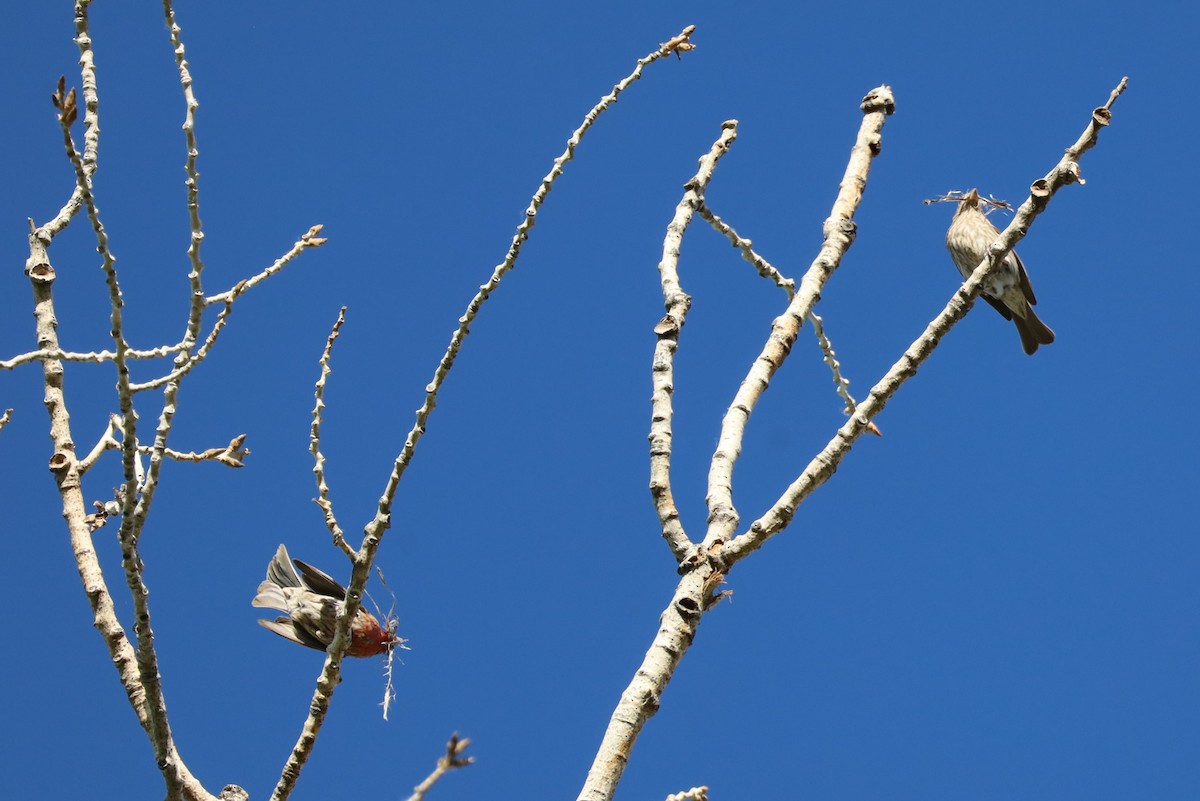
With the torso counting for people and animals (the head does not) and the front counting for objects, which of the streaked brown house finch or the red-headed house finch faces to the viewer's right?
the red-headed house finch

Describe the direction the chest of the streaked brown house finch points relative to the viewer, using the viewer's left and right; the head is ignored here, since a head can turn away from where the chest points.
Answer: facing the viewer and to the left of the viewer

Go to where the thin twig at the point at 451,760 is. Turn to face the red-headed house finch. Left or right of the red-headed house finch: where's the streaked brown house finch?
right

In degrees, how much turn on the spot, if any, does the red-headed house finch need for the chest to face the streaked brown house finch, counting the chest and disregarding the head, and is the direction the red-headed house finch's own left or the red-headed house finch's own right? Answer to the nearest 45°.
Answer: approximately 45° to the red-headed house finch's own left

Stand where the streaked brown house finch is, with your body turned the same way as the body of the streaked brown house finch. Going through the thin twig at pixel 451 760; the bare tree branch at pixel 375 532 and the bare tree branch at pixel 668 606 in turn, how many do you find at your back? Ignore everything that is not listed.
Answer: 0

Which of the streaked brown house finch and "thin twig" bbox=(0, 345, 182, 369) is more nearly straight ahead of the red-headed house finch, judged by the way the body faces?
the streaked brown house finch

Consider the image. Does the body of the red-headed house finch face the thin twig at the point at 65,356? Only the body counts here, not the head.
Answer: no

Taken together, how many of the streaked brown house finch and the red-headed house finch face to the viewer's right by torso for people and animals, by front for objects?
1

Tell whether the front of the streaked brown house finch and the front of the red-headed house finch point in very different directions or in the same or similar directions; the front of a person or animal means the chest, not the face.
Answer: very different directions

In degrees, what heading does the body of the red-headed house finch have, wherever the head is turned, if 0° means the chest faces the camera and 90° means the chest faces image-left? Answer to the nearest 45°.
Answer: approximately 270°

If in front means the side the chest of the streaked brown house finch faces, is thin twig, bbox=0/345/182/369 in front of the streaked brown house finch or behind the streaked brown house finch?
in front
